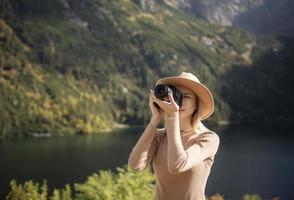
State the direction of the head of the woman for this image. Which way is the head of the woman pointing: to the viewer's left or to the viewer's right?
to the viewer's left

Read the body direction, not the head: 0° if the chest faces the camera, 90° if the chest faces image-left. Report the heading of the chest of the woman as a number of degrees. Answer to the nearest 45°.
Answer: approximately 45°
